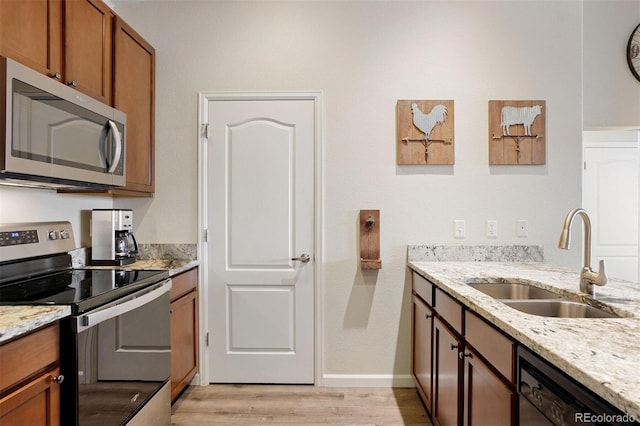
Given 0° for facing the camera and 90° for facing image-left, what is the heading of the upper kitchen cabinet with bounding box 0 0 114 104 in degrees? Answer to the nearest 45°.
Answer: approximately 315°

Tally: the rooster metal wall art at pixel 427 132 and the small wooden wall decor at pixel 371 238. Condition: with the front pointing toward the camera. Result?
2

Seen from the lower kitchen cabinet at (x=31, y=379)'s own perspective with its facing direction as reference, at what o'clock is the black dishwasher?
The black dishwasher is roughly at 12 o'clock from the lower kitchen cabinet.
